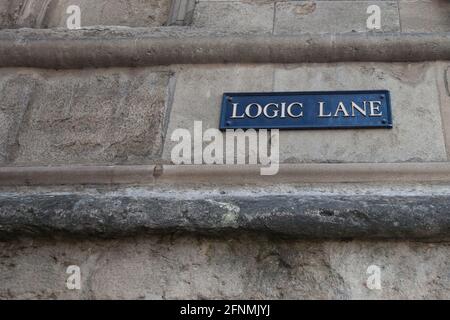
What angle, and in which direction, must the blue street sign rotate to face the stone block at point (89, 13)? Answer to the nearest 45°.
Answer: approximately 90° to its right

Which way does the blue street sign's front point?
toward the camera

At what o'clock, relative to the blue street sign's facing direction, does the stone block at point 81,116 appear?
The stone block is roughly at 3 o'clock from the blue street sign.
